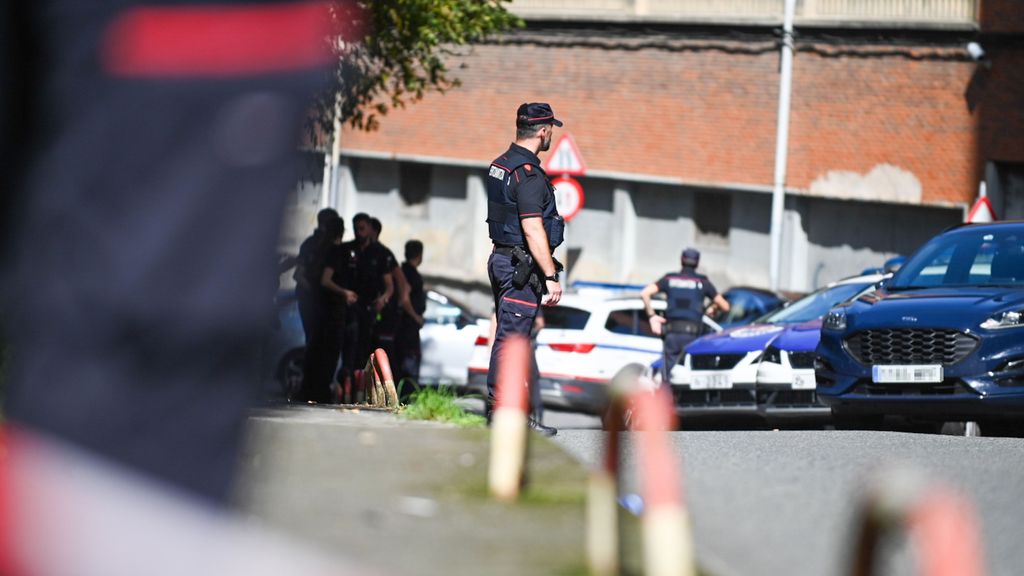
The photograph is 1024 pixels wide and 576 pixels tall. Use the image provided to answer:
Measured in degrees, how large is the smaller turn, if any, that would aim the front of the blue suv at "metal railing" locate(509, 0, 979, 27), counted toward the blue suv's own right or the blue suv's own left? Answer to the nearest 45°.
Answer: approximately 135° to the blue suv's own right

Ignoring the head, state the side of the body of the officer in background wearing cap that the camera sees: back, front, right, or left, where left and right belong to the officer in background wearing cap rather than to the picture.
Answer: back

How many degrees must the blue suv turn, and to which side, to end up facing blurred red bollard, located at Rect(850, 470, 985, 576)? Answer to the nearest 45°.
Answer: approximately 45° to its left

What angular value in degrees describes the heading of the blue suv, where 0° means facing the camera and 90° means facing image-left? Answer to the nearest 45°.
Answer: approximately 45°

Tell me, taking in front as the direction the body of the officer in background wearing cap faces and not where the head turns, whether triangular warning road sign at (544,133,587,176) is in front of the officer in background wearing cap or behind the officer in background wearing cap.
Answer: in front

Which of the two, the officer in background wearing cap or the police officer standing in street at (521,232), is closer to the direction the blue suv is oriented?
the police officer standing in street

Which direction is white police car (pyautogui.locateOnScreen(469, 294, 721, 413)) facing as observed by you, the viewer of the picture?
facing away from the viewer and to the right of the viewer

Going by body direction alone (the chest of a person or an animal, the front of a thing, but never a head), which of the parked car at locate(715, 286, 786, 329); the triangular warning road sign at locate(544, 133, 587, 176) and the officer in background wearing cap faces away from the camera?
the officer in background wearing cap

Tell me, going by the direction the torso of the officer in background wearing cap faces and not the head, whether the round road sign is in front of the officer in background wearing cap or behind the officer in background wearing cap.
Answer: in front

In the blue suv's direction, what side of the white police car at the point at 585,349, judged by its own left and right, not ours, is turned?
right
